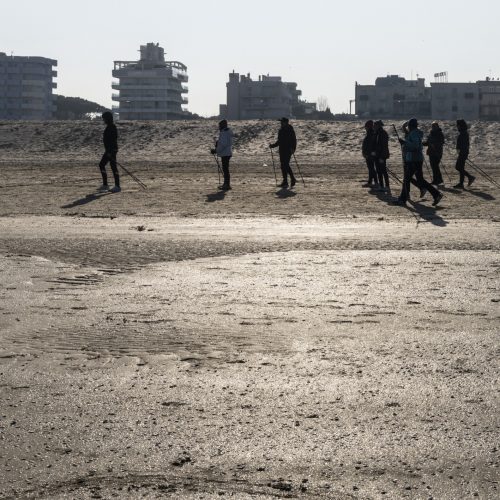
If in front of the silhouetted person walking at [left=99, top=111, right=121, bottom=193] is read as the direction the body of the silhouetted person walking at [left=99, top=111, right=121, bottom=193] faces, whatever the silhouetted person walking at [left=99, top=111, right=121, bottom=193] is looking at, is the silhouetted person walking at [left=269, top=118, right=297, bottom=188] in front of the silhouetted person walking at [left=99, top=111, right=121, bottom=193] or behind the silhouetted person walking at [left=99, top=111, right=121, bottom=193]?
behind

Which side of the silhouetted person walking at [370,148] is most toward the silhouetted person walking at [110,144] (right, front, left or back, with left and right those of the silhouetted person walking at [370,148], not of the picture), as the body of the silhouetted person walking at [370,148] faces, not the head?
front

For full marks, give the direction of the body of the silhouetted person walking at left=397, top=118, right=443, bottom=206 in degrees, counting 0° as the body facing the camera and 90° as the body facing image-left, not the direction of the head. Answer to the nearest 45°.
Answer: approximately 90°

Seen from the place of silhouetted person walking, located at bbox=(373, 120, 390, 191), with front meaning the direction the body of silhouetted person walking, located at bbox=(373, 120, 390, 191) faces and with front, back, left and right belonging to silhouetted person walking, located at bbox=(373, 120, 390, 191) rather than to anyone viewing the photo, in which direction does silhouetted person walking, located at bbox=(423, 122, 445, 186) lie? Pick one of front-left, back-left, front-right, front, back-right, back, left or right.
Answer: back-right

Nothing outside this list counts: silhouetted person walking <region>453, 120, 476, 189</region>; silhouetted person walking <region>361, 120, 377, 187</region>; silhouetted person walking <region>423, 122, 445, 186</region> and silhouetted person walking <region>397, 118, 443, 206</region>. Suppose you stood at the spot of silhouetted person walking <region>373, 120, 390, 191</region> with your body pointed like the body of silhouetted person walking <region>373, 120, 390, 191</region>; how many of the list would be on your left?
1

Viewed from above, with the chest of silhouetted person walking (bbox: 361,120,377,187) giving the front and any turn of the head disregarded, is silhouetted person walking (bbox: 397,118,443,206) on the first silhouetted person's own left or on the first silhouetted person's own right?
on the first silhouetted person's own left

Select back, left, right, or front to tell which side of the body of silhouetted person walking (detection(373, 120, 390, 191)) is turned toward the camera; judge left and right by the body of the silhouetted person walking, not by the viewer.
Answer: left

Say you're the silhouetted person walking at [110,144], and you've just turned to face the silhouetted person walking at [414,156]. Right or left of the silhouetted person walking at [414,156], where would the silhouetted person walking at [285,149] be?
left

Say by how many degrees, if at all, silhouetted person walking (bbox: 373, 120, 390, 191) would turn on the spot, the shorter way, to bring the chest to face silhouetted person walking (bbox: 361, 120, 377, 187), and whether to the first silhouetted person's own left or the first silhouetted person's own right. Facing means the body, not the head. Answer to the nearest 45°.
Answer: approximately 90° to the first silhouetted person's own right

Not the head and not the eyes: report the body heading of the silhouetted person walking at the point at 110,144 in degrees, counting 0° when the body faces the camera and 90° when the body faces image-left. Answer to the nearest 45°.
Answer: approximately 90°

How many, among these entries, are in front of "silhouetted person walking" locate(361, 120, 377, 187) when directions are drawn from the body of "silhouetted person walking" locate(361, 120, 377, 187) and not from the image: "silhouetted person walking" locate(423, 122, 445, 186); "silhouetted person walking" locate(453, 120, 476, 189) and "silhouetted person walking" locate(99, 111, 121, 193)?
1

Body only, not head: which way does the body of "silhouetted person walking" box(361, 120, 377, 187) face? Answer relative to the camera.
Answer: to the viewer's left

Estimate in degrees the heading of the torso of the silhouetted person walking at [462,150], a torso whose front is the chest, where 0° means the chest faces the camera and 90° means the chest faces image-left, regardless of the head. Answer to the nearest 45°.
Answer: approximately 90°
